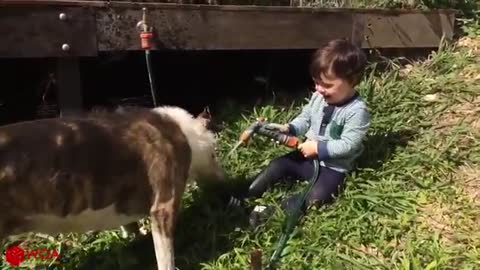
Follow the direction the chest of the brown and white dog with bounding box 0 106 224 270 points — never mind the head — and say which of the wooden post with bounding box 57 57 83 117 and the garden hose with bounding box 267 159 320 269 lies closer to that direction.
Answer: the garden hose

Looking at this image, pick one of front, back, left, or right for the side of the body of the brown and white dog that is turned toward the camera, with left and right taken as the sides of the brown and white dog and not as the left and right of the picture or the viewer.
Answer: right

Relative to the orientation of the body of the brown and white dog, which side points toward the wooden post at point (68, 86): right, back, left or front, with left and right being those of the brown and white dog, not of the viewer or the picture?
left

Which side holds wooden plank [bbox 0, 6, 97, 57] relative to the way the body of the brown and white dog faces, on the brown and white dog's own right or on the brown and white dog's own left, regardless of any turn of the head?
on the brown and white dog's own left

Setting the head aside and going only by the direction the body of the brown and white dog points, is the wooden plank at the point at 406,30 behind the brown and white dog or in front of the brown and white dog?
in front

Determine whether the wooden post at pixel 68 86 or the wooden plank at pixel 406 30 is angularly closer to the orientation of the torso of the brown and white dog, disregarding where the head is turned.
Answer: the wooden plank

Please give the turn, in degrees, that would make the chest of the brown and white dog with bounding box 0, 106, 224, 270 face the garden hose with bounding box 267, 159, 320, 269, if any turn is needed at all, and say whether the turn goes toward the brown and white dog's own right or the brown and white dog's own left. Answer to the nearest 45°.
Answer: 0° — it already faces it

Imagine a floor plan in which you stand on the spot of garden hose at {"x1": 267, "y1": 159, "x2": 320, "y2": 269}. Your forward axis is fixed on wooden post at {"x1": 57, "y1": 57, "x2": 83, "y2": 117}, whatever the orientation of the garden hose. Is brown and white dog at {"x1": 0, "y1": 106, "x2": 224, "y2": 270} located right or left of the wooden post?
left
